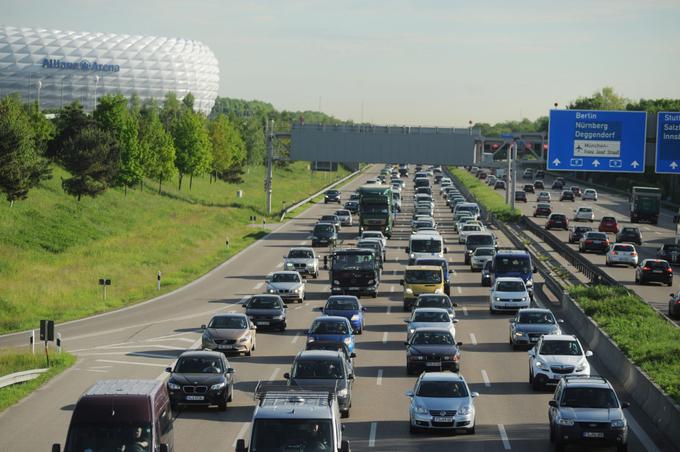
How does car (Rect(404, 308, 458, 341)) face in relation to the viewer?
toward the camera

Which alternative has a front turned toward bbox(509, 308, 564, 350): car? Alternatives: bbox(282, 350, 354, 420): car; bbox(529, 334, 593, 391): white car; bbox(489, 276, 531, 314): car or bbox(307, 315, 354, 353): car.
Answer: bbox(489, 276, 531, 314): car

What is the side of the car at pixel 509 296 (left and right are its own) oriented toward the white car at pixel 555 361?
front

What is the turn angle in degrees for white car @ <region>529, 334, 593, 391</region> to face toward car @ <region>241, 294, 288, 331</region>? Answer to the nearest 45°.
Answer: approximately 135° to its right

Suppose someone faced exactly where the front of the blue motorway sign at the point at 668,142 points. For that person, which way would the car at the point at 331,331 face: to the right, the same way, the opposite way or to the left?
the same way

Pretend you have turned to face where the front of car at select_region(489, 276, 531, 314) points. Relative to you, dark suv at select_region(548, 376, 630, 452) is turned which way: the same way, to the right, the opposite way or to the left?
the same way

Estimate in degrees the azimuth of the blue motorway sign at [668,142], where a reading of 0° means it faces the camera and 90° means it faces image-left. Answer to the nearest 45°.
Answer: approximately 0°

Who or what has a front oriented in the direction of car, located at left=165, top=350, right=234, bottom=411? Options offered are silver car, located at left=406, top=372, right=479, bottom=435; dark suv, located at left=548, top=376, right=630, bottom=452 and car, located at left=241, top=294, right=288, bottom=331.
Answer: car, located at left=241, top=294, right=288, bottom=331

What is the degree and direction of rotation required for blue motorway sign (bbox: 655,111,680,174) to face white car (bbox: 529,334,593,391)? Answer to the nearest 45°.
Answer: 0° — it already faces it

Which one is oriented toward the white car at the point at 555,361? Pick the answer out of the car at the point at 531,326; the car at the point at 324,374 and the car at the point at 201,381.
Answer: the car at the point at 531,326

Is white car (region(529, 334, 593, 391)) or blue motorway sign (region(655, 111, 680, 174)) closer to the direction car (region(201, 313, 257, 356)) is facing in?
the white car

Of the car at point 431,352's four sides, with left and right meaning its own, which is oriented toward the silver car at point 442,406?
front

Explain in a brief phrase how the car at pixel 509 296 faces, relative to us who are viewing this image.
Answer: facing the viewer

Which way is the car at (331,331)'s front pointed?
toward the camera

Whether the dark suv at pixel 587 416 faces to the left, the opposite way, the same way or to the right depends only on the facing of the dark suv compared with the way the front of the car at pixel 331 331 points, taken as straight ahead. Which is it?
the same way

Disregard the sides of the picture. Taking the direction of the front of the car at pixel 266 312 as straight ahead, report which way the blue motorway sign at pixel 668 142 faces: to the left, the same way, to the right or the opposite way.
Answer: the same way

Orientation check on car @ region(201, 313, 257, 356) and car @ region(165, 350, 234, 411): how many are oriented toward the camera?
2

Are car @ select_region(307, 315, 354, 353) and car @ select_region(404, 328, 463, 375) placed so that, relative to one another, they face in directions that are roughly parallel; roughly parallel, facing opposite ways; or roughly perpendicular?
roughly parallel
